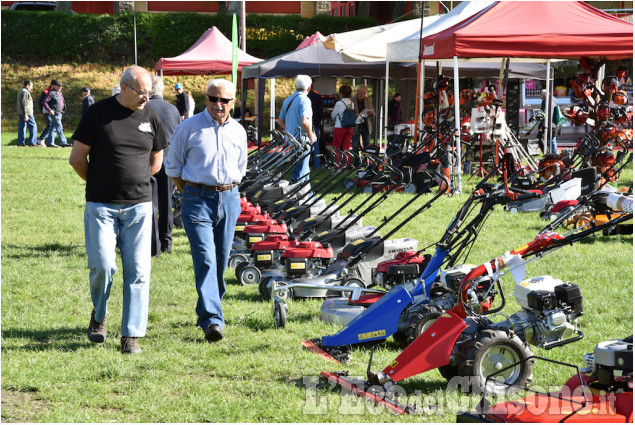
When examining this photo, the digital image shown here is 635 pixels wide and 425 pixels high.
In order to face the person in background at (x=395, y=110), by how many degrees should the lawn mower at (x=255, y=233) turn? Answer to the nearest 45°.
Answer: approximately 135° to its right

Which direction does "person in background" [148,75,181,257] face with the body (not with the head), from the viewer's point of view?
away from the camera

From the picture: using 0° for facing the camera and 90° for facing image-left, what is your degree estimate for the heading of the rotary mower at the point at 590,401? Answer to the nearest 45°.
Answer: approximately 90°

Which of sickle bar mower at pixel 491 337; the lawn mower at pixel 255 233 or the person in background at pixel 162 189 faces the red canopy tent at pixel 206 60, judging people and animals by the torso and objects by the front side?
the person in background

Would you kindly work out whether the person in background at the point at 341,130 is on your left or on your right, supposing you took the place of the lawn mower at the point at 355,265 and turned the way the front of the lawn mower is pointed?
on your right

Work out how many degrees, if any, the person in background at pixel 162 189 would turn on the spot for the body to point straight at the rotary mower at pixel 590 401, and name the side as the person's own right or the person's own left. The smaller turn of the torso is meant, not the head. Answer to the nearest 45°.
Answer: approximately 180°
